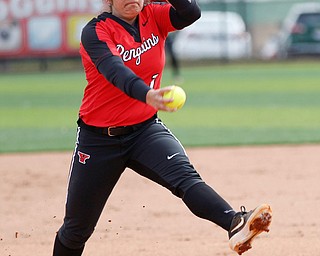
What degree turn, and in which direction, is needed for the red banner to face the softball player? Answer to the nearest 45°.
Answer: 0° — it already faces them

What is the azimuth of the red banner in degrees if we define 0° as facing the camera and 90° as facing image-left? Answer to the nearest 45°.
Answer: approximately 0°
